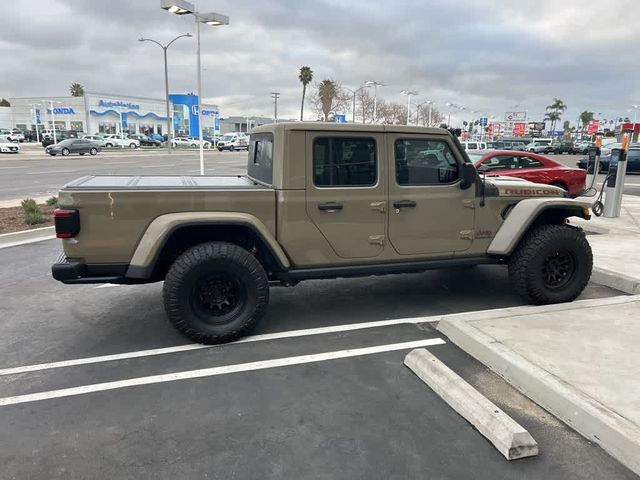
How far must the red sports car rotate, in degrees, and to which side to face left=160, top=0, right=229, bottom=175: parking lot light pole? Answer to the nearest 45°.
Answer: approximately 45° to its right

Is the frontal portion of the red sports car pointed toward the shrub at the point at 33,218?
yes

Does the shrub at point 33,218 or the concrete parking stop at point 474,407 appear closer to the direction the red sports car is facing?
the shrub

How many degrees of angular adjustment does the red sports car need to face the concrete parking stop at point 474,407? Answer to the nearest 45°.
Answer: approximately 45° to its left

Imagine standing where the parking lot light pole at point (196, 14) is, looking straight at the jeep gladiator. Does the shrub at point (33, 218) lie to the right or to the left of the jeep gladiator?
right

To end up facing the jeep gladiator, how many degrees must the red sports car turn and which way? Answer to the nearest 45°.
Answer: approximately 45° to its left

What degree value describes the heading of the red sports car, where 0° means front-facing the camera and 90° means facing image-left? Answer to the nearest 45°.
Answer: approximately 45°
